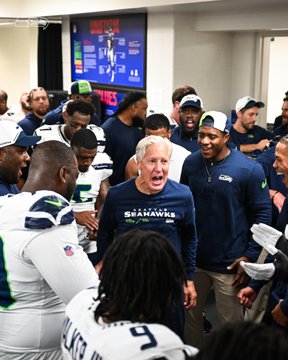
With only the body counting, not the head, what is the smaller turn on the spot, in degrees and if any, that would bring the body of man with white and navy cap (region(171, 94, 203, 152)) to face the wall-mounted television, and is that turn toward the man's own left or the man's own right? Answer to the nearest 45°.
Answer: approximately 180°

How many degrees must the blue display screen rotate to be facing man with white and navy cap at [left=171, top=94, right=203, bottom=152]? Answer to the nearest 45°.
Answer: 0° — it already faces them

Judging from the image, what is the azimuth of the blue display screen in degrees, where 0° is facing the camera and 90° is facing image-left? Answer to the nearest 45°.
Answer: approximately 0°

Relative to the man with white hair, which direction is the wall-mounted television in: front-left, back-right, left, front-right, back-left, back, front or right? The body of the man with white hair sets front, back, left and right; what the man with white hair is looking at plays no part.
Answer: back

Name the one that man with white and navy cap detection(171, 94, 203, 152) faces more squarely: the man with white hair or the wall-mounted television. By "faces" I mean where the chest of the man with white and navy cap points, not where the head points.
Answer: the man with white hair

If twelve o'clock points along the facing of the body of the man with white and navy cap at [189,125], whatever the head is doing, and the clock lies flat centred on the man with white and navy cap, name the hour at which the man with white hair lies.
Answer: The man with white hair is roughly at 12 o'clock from the man with white and navy cap.

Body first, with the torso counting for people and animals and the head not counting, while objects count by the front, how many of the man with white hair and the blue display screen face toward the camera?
2
